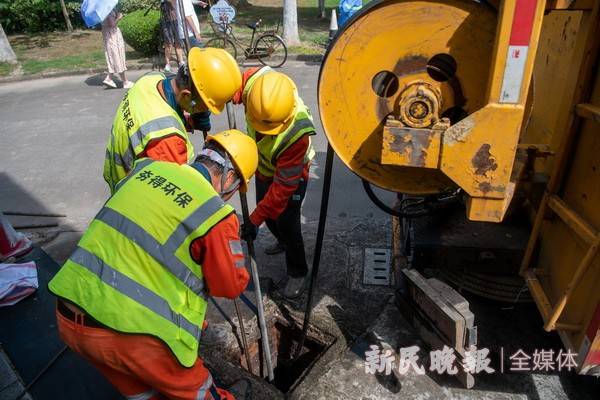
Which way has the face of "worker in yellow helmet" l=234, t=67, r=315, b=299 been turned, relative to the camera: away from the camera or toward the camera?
toward the camera

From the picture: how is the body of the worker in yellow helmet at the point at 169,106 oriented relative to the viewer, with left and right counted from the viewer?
facing to the right of the viewer

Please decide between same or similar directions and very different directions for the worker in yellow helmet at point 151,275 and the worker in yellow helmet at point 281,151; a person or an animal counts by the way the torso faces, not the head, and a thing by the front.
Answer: very different directions

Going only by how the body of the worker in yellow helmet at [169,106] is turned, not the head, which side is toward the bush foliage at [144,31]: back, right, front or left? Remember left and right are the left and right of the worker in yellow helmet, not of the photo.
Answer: left

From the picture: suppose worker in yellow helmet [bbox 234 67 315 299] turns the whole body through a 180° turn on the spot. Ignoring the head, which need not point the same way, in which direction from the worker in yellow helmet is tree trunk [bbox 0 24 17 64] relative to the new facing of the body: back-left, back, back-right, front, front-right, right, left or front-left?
left

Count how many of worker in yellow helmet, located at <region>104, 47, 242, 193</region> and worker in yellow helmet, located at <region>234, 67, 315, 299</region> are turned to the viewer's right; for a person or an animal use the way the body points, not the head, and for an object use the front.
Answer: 1

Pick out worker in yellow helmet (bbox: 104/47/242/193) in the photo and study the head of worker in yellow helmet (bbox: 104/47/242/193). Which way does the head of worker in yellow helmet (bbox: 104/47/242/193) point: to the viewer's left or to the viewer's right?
to the viewer's right

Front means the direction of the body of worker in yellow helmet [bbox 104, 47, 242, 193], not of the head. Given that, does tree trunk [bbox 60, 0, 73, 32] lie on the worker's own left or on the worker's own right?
on the worker's own left

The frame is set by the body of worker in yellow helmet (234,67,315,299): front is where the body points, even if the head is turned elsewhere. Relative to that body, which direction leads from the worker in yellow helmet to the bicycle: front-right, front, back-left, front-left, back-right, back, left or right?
back-right

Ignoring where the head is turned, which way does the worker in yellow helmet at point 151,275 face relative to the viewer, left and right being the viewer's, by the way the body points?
facing away from the viewer and to the right of the viewer

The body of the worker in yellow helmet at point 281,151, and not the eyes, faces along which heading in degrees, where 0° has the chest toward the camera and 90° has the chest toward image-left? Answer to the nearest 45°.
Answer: approximately 45°

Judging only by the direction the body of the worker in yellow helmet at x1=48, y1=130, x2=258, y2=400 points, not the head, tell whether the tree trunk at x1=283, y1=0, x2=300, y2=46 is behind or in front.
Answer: in front
